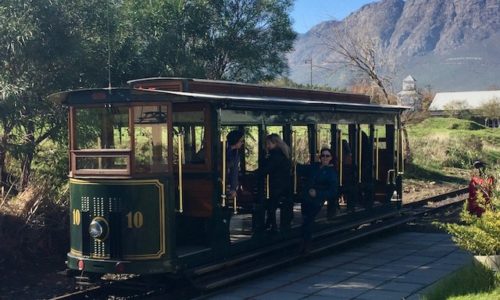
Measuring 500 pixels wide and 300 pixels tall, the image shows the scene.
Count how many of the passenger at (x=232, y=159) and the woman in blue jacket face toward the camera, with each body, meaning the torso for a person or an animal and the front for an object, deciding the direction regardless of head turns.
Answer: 1

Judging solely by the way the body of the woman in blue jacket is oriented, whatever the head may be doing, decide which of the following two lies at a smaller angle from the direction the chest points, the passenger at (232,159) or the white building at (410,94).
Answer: the passenger

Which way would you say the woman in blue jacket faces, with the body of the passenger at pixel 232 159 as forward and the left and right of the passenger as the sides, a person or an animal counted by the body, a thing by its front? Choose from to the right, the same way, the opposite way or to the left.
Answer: to the right

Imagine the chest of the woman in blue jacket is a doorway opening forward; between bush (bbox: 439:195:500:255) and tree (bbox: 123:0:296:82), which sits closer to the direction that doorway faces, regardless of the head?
the bush

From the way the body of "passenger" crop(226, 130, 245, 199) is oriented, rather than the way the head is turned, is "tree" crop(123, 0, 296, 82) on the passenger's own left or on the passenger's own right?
on the passenger's own left

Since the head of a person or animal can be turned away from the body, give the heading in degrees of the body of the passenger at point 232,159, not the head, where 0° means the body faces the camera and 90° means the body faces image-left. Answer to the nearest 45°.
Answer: approximately 270°

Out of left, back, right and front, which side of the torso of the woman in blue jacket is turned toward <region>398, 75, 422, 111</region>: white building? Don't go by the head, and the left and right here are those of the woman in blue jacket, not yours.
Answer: back

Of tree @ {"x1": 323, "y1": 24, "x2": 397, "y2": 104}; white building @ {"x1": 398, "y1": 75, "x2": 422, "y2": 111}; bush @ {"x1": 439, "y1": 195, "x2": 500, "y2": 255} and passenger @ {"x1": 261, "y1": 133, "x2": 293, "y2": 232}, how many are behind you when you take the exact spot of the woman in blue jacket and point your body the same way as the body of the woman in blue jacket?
2

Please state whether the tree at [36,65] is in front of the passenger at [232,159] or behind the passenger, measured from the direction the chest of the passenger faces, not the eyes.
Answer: behind

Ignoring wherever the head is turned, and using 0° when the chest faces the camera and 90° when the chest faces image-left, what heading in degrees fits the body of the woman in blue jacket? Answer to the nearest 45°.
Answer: approximately 0°

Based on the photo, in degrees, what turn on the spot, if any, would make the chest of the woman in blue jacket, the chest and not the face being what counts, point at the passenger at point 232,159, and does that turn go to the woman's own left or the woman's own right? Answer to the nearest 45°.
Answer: approximately 45° to the woman's own right
